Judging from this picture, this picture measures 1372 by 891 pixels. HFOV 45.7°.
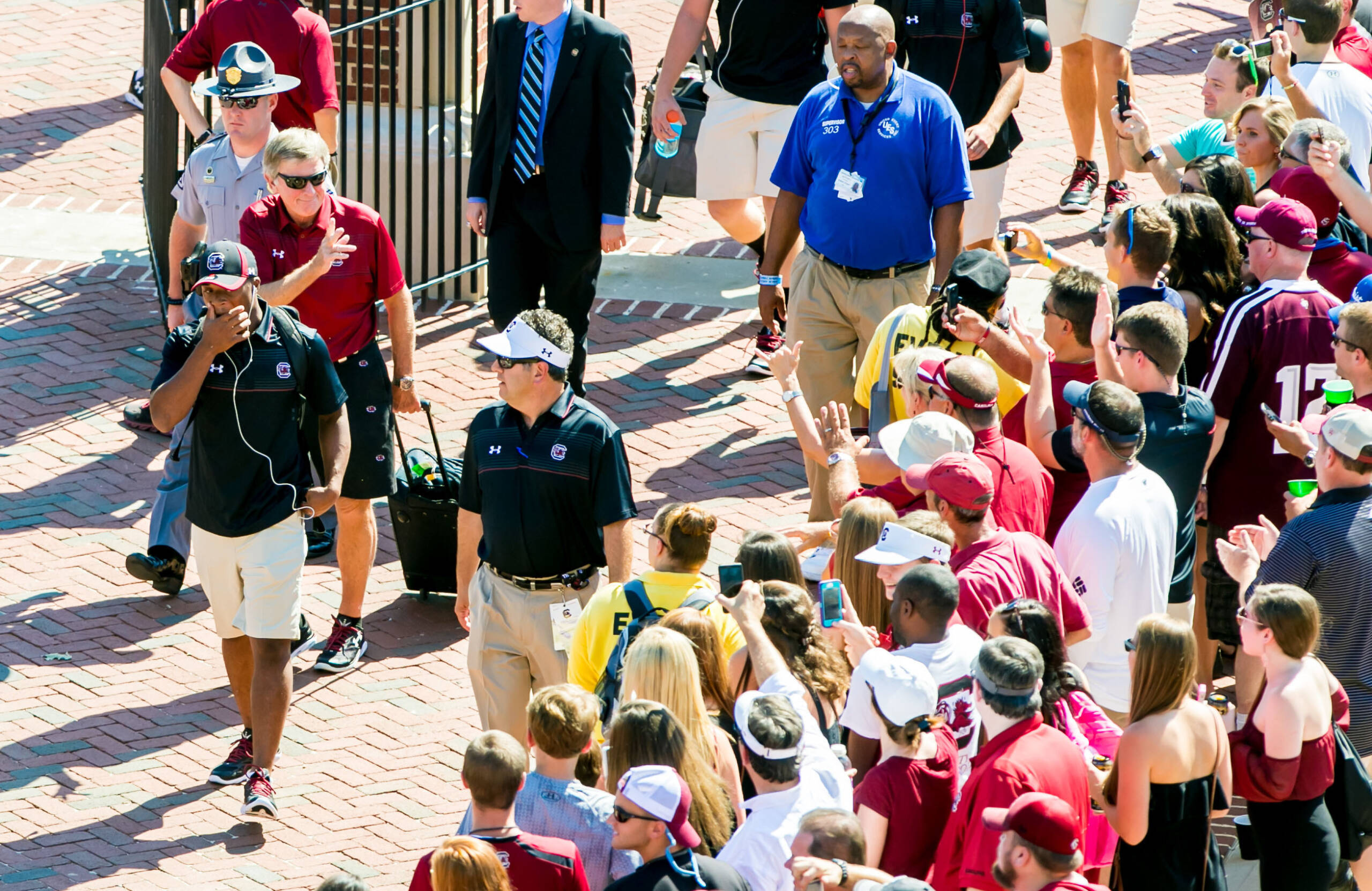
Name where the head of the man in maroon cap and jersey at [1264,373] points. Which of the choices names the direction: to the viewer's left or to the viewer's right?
to the viewer's left

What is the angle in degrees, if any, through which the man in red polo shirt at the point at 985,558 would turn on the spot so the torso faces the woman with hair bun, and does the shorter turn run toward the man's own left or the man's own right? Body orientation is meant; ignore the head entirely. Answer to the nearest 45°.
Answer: approximately 45° to the man's own left

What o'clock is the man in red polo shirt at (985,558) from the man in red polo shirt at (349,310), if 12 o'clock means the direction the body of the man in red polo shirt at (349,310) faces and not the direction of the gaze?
the man in red polo shirt at (985,558) is roughly at 11 o'clock from the man in red polo shirt at (349,310).

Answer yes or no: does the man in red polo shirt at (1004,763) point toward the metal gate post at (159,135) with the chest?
yes

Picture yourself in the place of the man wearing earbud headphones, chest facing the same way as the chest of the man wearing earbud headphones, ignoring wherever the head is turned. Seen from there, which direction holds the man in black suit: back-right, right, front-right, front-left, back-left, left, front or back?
back-left

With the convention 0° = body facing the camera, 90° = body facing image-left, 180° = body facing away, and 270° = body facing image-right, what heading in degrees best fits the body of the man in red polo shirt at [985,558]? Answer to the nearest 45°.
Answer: approximately 135°

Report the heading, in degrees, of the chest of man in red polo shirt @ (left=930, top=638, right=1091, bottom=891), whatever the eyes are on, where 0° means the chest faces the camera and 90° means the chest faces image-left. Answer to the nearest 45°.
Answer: approximately 135°

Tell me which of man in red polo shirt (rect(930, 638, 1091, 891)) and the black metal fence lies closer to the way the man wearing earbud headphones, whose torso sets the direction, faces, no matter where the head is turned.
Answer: the man in red polo shirt

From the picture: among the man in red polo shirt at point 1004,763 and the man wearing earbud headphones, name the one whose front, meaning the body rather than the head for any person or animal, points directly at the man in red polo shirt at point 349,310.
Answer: the man in red polo shirt at point 1004,763

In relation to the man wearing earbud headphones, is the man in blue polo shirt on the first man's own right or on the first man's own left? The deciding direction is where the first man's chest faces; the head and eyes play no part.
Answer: on the first man's own left

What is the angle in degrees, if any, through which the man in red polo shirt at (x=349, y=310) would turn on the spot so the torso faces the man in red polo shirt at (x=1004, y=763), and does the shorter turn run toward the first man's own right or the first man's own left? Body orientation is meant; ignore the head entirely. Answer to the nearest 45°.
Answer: approximately 45° to the first man's own left

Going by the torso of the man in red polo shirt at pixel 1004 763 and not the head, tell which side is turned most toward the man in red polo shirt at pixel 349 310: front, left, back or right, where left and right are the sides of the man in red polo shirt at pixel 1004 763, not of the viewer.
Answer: front

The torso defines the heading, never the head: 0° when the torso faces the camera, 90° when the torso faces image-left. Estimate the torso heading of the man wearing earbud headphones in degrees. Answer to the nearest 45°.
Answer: approximately 0°

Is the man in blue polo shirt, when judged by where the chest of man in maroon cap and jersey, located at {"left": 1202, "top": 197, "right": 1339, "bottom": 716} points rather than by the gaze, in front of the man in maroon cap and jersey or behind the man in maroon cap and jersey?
in front
